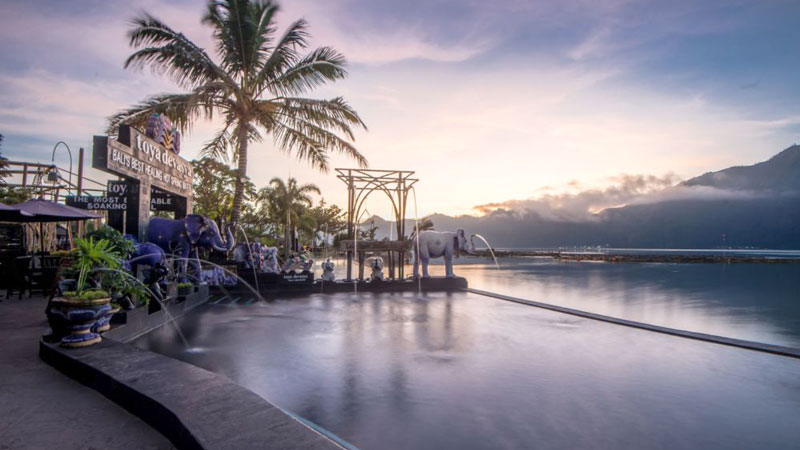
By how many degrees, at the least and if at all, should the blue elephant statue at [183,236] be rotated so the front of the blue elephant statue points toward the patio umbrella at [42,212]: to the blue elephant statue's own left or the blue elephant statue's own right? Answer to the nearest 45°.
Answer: approximately 180°

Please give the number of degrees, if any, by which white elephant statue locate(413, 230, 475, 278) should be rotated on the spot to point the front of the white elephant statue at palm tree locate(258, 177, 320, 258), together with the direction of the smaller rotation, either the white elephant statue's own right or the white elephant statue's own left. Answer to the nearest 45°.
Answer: approximately 135° to the white elephant statue's own left

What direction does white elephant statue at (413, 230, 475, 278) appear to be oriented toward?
to the viewer's right

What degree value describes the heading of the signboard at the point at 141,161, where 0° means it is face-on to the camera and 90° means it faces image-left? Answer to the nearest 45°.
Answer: approximately 315°

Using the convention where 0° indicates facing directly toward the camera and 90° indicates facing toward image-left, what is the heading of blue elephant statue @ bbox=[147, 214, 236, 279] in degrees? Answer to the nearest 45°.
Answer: approximately 270°

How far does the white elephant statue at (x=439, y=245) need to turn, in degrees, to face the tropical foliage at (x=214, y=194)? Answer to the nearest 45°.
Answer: approximately 135° to its left

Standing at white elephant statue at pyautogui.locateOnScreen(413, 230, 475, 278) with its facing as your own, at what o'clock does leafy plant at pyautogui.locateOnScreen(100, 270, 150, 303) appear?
The leafy plant is roughly at 4 o'clock from the white elephant statue.

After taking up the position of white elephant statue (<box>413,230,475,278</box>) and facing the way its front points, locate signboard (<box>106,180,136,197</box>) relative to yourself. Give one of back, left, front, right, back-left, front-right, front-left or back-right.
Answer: back-right

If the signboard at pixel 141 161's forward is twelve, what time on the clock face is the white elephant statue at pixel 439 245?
The white elephant statue is roughly at 10 o'clock from the signboard.

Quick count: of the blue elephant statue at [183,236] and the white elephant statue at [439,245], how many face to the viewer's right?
2

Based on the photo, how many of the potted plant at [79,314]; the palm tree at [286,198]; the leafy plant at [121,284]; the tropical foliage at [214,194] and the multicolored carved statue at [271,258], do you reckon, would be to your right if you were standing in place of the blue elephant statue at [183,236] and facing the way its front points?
2

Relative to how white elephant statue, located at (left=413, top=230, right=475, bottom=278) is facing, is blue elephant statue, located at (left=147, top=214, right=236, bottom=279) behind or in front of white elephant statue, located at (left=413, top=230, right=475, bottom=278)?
behind
